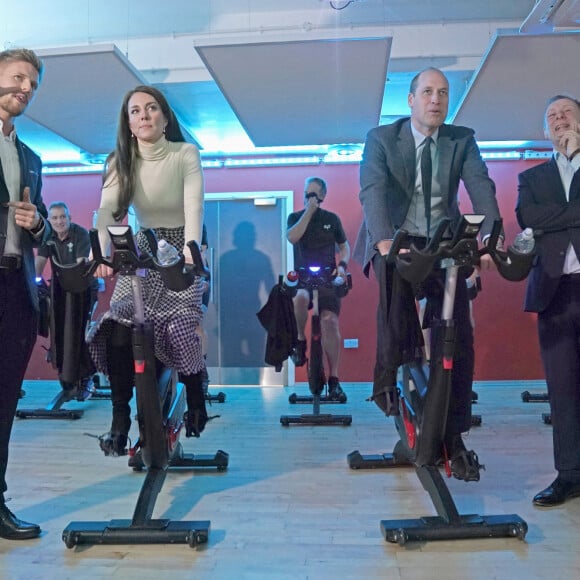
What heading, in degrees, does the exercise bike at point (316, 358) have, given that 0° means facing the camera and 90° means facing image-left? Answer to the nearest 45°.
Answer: approximately 0°

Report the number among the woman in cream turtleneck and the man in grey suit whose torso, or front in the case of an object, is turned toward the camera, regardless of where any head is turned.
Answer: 2

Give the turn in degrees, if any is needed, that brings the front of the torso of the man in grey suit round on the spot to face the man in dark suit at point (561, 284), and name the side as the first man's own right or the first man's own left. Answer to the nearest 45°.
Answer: approximately 135° to the first man's own left

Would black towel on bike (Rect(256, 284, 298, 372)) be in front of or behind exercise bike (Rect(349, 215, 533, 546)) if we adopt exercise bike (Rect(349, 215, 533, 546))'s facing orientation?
behind

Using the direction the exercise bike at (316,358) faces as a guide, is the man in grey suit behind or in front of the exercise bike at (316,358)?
in front

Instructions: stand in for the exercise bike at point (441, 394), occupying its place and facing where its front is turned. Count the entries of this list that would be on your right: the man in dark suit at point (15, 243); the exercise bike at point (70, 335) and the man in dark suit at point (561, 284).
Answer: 2

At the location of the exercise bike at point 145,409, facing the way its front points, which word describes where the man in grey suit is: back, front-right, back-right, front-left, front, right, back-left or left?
left

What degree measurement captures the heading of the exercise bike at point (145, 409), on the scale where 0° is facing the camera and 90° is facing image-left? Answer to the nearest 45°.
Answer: approximately 0°
